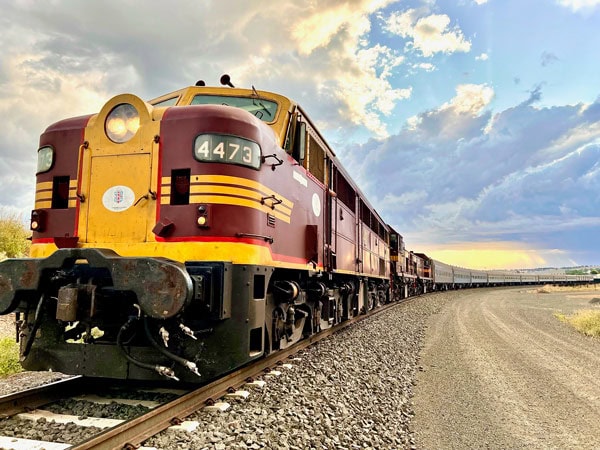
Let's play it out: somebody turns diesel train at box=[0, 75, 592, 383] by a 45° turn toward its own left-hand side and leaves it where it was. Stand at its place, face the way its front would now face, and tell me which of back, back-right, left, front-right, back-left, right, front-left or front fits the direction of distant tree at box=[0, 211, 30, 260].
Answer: back-right

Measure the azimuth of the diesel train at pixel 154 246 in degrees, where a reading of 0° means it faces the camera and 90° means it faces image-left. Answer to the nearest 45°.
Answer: approximately 45°
